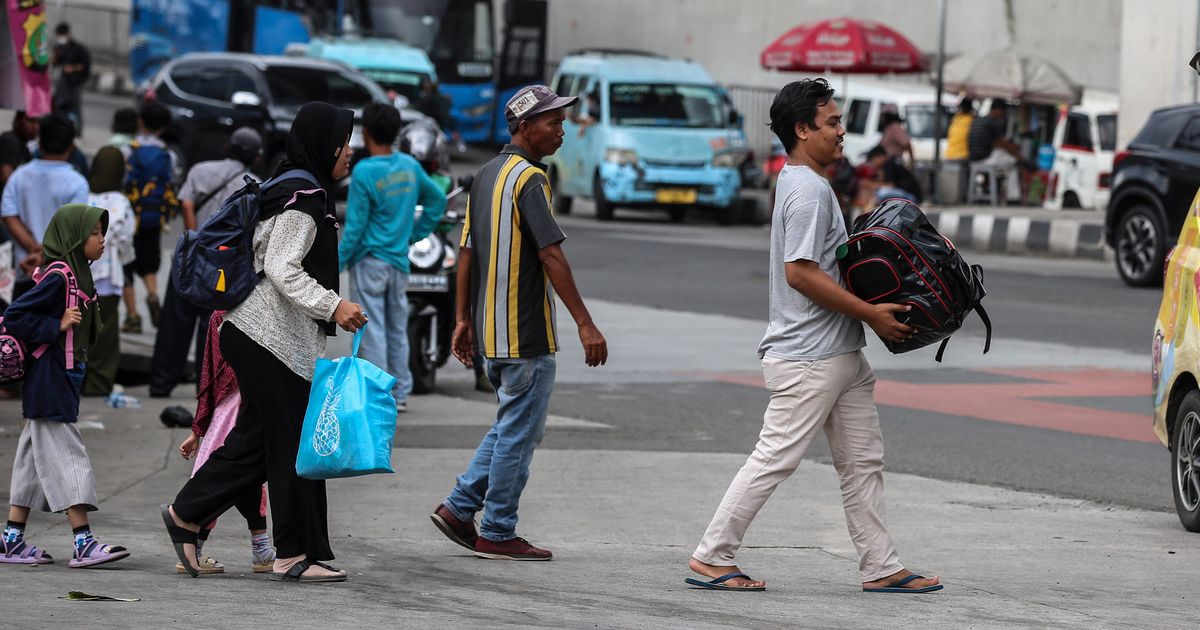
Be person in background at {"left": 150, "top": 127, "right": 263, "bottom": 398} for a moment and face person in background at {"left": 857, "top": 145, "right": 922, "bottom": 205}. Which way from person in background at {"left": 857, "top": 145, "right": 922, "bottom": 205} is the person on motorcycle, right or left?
right

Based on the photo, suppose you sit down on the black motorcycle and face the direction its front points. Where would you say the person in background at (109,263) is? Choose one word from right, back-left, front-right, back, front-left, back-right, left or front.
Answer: right

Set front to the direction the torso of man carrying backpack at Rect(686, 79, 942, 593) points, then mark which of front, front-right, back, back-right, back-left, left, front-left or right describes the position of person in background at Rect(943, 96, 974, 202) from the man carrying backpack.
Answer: left

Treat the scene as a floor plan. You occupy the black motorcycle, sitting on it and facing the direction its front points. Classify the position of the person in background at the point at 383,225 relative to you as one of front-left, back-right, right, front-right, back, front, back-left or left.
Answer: front

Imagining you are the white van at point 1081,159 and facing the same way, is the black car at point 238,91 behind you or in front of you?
in front

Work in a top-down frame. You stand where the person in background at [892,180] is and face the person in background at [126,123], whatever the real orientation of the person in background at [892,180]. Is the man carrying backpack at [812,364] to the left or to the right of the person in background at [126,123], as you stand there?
left

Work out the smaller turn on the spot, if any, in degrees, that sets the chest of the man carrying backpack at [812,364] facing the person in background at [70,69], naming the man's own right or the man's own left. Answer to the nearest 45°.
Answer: approximately 135° to the man's own left

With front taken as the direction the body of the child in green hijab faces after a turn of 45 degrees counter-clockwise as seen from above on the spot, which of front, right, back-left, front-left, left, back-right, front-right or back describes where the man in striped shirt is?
front-right

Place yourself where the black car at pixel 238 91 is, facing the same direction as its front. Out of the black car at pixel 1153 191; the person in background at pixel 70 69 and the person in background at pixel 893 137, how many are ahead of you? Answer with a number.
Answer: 2

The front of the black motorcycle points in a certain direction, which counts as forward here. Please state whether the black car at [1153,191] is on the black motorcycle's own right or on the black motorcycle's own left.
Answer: on the black motorcycle's own left

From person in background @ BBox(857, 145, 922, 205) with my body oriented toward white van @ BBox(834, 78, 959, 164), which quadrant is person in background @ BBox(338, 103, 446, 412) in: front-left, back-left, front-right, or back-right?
back-left

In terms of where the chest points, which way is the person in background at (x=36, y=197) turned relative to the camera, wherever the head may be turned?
away from the camera

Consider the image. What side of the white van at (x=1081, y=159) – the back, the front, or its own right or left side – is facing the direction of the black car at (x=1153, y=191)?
left

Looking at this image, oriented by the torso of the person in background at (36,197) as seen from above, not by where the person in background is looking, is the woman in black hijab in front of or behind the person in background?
behind
